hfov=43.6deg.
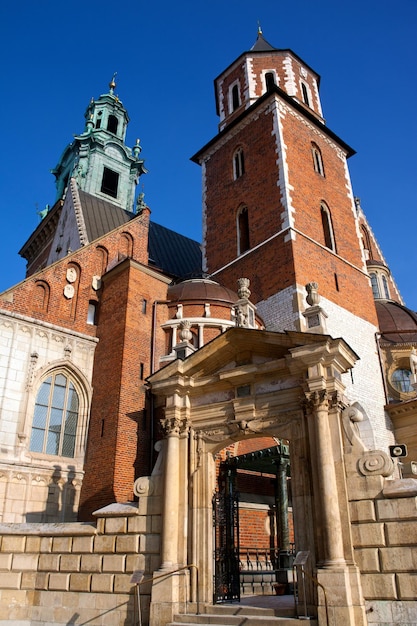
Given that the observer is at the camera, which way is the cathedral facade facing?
facing the viewer and to the left of the viewer
